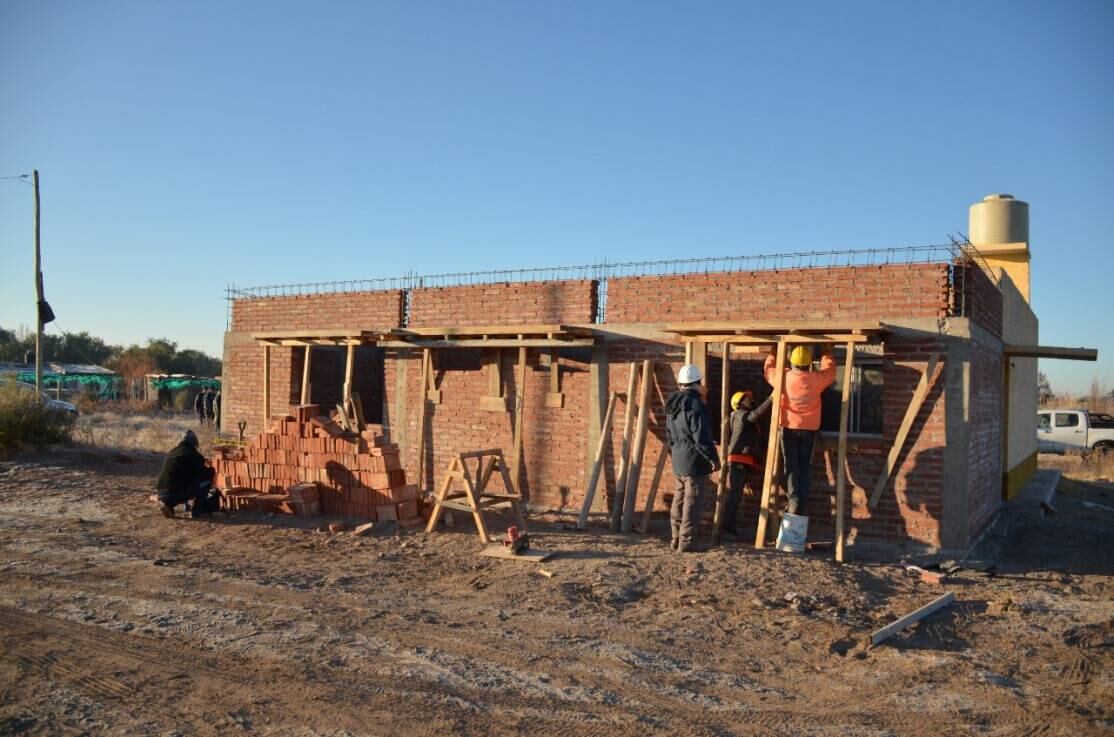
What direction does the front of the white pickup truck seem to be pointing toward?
to the viewer's left

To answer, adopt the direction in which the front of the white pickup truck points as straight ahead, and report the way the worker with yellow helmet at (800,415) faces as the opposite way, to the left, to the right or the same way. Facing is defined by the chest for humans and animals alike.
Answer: to the right

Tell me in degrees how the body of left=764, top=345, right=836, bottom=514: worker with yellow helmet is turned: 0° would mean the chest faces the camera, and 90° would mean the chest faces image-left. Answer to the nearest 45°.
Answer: approximately 180°

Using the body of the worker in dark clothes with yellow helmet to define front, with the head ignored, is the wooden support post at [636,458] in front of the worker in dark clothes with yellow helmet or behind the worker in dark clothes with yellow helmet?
behind

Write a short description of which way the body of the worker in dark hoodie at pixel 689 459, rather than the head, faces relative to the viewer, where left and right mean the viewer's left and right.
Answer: facing away from the viewer and to the right of the viewer

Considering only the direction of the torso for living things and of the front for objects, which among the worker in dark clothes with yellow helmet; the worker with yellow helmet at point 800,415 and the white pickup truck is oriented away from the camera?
the worker with yellow helmet

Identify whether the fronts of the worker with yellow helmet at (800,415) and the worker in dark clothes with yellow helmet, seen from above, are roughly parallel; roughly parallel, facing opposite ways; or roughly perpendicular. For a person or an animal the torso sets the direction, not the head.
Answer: roughly perpendicular

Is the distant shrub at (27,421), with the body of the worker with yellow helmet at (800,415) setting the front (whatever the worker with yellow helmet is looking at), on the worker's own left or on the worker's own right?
on the worker's own left

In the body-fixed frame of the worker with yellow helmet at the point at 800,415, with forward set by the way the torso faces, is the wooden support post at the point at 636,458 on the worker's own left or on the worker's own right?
on the worker's own left
